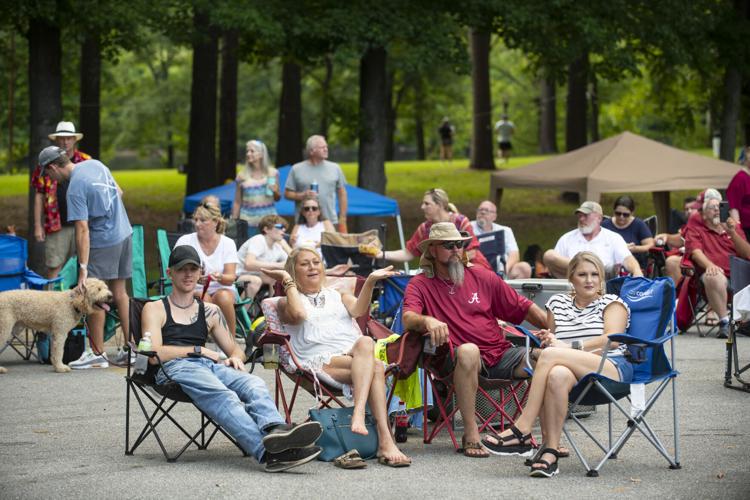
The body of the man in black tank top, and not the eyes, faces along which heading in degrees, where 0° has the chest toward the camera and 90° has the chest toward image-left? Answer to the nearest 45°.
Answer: approximately 315°

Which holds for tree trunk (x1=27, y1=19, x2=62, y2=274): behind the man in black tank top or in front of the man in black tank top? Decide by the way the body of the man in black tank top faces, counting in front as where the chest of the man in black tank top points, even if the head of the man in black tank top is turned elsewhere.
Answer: behind

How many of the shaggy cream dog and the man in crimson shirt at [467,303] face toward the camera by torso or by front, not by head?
1

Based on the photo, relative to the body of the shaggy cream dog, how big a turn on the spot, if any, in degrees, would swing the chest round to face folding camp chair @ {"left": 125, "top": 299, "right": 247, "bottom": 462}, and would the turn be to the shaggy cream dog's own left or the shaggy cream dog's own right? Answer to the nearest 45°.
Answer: approximately 90° to the shaggy cream dog's own right

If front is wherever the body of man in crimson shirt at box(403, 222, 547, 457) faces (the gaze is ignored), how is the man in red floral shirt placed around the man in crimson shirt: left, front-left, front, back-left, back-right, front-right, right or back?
back-right

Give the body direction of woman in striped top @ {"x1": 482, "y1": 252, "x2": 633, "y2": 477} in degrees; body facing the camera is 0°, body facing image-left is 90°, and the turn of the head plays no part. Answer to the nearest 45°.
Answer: approximately 45°

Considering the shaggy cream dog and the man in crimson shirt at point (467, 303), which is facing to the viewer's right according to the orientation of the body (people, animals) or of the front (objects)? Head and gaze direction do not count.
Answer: the shaggy cream dog

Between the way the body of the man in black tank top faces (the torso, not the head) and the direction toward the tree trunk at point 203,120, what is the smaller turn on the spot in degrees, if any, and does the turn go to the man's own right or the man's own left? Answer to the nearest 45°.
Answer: approximately 135° to the man's own left

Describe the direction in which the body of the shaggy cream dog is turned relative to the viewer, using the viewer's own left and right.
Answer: facing to the right of the viewer
